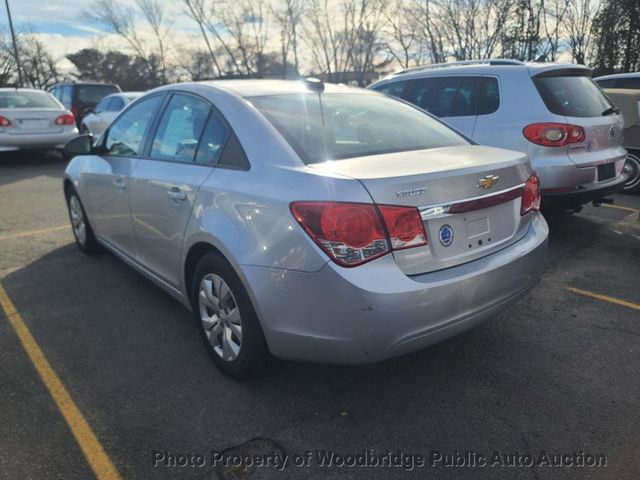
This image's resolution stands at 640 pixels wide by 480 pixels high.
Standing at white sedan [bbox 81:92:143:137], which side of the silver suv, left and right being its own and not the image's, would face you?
front

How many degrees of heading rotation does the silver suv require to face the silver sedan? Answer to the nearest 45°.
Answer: approximately 135° to its left

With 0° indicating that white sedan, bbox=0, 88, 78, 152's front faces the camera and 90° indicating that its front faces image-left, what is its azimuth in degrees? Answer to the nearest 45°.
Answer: approximately 180°

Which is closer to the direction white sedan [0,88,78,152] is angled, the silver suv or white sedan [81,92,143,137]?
the white sedan

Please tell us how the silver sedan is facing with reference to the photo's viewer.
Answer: facing away from the viewer and to the left of the viewer
